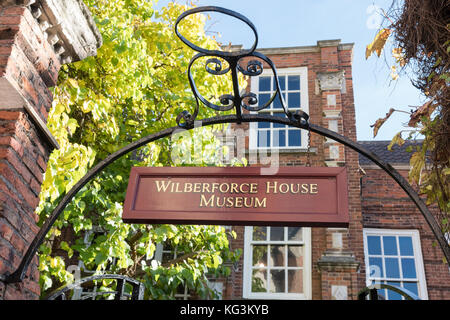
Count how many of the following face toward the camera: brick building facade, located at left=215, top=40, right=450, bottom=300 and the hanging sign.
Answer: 2

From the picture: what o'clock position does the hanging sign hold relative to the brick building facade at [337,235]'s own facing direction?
The hanging sign is roughly at 12 o'clock from the brick building facade.

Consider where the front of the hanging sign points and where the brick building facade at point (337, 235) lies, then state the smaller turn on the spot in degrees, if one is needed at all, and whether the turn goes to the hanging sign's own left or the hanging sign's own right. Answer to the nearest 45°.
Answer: approximately 180°

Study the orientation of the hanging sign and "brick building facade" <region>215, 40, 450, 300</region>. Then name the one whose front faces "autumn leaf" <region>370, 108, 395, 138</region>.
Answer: the brick building facade

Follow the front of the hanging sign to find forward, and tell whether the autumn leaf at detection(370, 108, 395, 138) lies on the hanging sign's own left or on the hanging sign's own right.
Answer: on the hanging sign's own left

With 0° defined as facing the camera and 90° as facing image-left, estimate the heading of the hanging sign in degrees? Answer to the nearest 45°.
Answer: approximately 0°

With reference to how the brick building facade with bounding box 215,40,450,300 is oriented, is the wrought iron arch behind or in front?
in front
